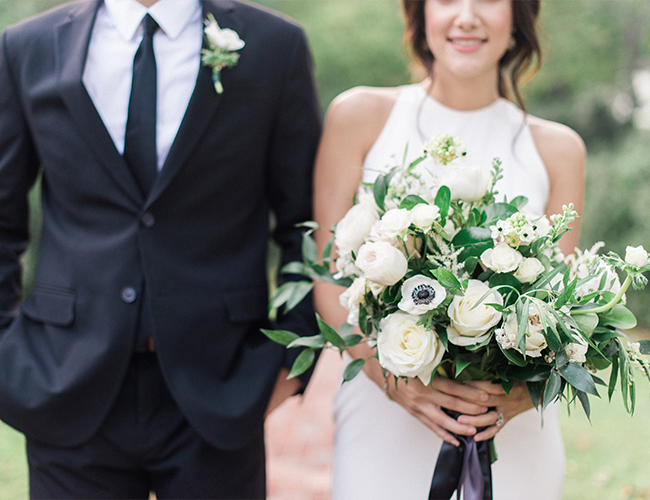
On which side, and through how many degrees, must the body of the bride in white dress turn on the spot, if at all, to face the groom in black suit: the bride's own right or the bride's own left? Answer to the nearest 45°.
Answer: approximately 45° to the bride's own right

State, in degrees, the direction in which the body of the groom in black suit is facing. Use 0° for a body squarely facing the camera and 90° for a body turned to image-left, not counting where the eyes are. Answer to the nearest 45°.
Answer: approximately 0°

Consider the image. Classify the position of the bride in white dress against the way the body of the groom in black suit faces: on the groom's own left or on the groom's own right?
on the groom's own left

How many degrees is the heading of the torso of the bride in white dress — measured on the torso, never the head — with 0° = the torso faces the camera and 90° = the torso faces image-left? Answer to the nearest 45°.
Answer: approximately 0°

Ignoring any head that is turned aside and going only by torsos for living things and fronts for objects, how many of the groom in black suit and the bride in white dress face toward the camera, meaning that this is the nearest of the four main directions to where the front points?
2
